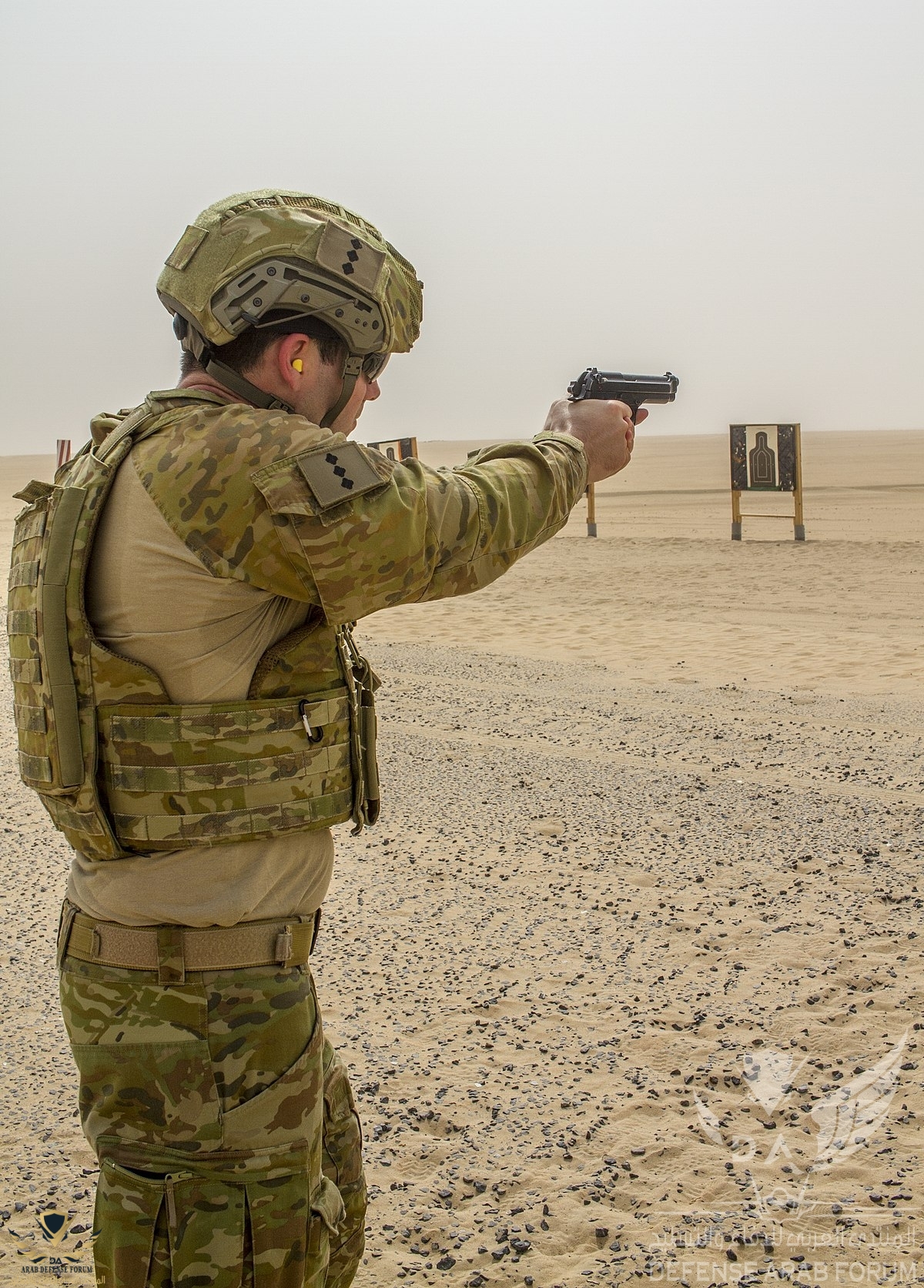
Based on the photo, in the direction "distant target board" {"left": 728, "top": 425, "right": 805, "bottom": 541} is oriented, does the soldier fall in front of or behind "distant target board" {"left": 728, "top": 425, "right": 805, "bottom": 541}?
in front

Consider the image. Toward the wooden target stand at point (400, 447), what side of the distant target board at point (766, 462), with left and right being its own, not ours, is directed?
right

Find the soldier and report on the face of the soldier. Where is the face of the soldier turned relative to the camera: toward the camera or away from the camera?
away from the camera

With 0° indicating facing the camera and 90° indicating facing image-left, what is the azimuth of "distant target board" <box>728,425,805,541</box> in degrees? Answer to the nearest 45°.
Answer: approximately 0°
